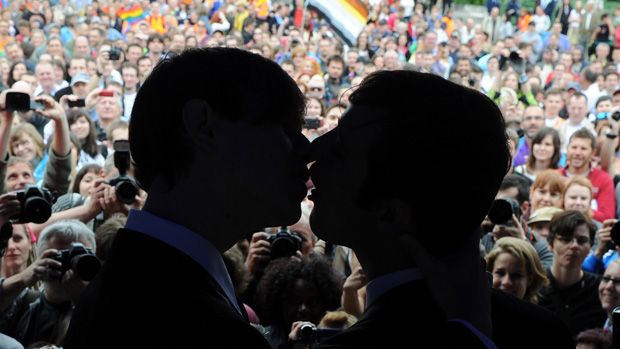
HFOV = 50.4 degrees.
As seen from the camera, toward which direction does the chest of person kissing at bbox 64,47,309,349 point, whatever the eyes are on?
to the viewer's right

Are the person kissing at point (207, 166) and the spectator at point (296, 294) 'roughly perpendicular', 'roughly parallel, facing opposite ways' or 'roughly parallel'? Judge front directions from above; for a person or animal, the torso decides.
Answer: roughly perpendicular

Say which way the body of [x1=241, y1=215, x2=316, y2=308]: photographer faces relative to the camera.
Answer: toward the camera

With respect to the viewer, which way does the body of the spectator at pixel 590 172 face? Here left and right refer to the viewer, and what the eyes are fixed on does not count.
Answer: facing the viewer and to the left of the viewer

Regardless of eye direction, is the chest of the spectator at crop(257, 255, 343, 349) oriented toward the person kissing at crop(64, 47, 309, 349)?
yes
